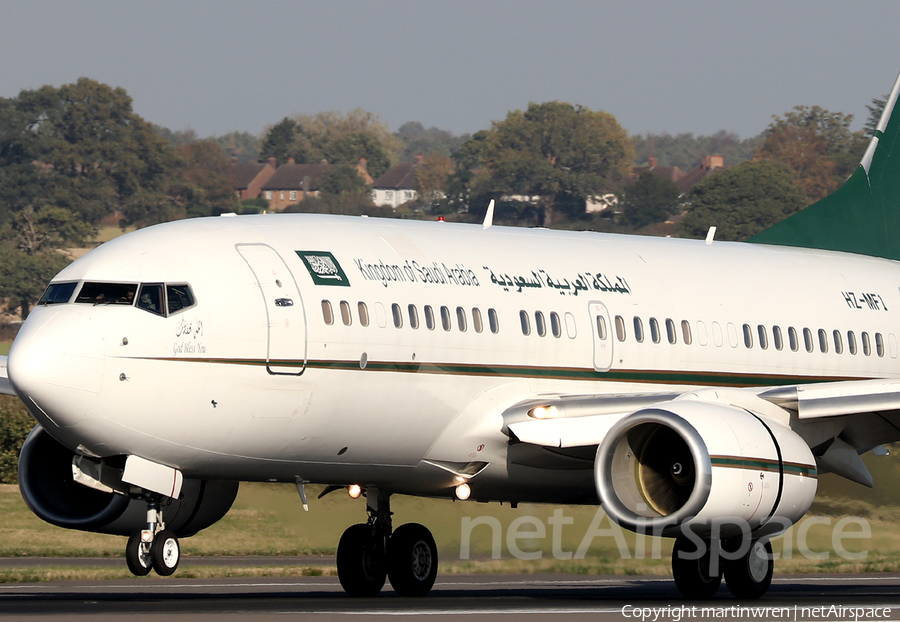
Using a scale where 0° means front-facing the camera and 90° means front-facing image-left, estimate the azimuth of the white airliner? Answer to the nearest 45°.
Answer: approximately 45°
